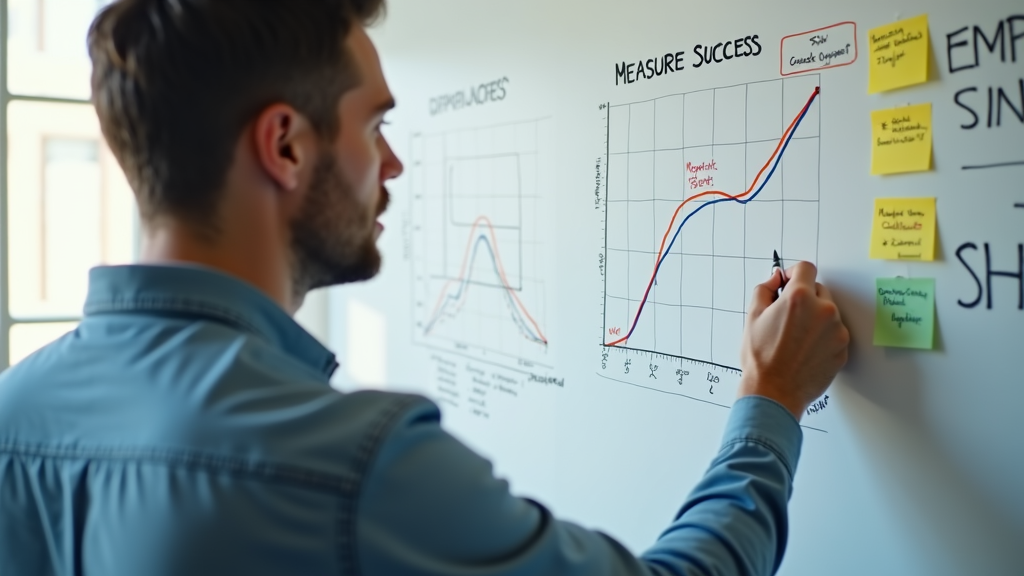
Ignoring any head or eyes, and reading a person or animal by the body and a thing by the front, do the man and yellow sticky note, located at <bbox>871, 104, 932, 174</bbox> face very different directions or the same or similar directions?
very different directions

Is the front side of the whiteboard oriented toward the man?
yes

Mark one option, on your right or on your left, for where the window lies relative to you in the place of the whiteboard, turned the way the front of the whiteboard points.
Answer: on your right

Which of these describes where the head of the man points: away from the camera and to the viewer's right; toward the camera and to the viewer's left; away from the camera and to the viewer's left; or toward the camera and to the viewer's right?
away from the camera and to the viewer's right

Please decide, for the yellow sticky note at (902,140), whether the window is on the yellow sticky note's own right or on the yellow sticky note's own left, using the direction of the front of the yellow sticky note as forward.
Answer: on the yellow sticky note's own right

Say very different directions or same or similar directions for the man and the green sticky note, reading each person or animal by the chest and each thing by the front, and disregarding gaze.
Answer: very different directions

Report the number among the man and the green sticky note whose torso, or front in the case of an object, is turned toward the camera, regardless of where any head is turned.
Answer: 1

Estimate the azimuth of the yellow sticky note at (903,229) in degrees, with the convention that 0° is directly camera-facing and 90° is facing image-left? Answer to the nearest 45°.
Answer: approximately 0°
